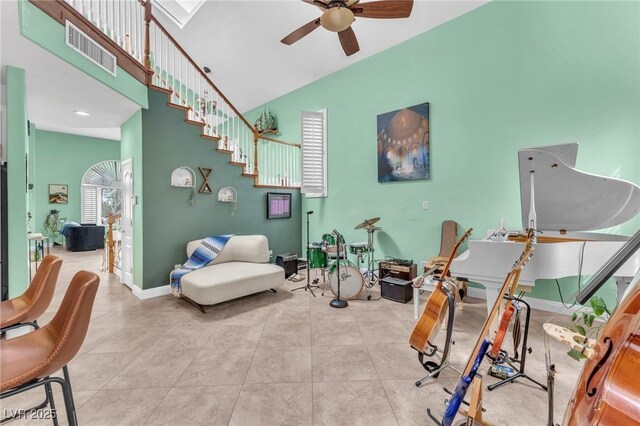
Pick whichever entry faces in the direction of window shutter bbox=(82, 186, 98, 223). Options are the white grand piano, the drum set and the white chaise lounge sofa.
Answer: the white grand piano

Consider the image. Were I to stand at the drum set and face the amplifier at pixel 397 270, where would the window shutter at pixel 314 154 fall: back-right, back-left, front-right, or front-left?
back-left

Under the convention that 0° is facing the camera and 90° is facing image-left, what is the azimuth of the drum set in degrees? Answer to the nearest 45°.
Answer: approximately 0°

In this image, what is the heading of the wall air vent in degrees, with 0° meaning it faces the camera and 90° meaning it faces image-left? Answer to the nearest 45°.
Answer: approximately 315°

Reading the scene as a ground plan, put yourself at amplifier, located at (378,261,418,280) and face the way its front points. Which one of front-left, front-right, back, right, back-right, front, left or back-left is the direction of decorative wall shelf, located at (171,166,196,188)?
front-right

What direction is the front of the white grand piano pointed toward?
to the viewer's left

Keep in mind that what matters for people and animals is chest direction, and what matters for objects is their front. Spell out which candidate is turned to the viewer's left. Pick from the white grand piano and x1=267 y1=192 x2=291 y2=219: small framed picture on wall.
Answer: the white grand piano

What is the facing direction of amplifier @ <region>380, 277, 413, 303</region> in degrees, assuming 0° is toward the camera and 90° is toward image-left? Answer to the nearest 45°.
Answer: approximately 45°

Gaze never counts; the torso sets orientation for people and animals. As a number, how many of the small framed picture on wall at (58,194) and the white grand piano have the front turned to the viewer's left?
1
